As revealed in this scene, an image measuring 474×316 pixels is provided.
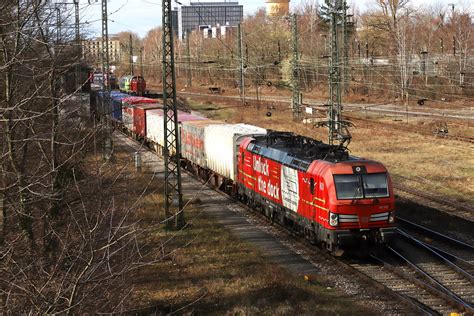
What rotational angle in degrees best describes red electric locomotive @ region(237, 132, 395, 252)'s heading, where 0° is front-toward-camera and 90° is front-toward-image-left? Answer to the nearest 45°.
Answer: approximately 315°

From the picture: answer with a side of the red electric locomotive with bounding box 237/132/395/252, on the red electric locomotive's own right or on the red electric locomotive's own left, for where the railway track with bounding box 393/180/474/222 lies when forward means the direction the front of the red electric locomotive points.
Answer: on the red electric locomotive's own left
